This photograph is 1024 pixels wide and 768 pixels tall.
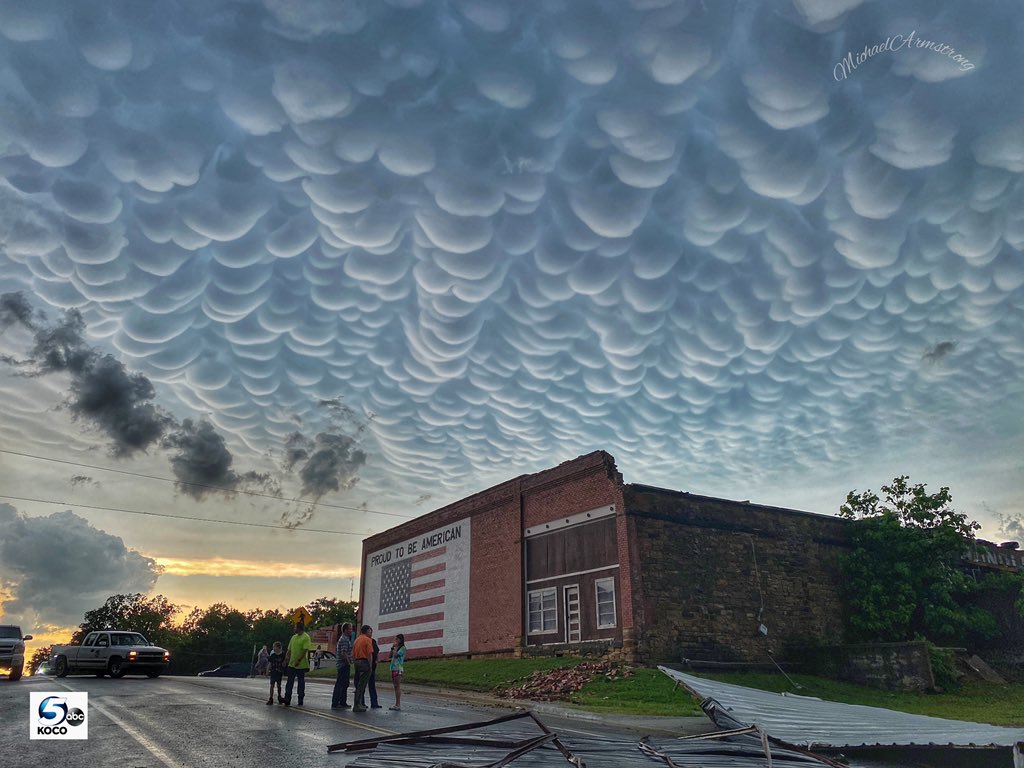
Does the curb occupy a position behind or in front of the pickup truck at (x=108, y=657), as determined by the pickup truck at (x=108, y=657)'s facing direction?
in front

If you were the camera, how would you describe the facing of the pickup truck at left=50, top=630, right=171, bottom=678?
facing the viewer and to the right of the viewer

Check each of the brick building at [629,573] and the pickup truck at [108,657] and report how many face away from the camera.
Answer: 0

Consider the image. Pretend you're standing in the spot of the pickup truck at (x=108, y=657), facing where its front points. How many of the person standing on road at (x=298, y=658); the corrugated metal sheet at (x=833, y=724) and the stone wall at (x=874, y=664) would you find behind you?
0

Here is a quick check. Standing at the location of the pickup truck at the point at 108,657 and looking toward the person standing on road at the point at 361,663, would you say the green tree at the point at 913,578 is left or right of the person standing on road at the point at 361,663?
left

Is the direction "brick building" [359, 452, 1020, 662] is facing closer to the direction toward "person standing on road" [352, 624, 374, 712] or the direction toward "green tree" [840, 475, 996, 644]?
the person standing on road

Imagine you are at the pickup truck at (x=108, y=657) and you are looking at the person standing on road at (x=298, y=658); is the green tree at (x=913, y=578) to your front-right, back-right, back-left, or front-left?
front-left

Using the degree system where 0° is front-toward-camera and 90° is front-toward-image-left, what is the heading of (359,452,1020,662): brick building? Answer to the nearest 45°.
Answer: approximately 45°

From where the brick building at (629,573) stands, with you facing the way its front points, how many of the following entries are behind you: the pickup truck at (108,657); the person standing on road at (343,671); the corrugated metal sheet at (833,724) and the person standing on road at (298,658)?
0

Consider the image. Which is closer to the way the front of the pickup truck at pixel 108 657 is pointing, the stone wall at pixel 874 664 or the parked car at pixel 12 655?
the stone wall

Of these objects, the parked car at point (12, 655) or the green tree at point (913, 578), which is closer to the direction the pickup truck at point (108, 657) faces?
the green tree

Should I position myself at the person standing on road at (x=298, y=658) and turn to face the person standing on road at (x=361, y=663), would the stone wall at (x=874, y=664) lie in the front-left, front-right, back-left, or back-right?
front-left

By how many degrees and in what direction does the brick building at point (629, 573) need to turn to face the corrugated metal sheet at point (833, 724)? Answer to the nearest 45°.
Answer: approximately 45° to its left

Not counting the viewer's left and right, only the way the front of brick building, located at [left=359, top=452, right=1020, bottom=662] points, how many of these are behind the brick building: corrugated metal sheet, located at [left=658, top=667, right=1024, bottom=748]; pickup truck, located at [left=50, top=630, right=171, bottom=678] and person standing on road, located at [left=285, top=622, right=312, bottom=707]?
0

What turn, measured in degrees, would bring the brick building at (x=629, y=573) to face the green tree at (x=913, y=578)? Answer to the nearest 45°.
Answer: approximately 135° to its left
